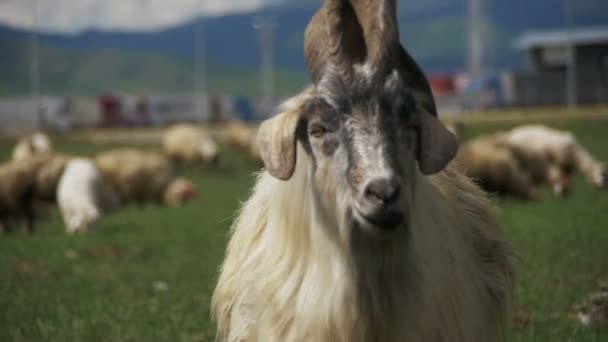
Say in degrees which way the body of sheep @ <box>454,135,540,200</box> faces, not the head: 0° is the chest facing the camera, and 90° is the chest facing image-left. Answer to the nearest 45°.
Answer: approximately 270°

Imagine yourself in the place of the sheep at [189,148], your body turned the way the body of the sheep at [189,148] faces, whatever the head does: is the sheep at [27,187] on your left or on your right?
on your right

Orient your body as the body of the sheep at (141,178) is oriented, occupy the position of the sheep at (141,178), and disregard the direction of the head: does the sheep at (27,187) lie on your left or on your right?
on your right

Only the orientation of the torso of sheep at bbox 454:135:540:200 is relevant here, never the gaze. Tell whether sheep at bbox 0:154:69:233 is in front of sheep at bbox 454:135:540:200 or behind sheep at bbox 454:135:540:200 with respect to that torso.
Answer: behind

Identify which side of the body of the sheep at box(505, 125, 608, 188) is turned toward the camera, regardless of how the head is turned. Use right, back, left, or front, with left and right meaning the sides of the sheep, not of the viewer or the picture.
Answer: right

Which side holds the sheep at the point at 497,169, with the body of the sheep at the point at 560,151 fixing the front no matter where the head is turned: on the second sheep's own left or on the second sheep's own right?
on the second sheep's own right

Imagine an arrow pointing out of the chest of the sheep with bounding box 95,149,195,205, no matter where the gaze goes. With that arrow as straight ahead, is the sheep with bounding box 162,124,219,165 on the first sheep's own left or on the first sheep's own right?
on the first sheep's own left

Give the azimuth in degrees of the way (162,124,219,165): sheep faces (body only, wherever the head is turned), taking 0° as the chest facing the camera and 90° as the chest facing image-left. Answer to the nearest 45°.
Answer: approximately 270°

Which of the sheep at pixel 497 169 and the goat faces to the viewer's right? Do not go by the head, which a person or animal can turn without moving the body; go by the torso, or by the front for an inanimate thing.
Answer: the sheep

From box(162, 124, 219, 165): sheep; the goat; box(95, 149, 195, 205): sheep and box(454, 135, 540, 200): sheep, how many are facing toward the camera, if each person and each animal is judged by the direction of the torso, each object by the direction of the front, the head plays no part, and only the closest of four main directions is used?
1

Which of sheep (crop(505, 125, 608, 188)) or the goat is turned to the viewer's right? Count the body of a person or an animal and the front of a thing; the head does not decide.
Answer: the sheep

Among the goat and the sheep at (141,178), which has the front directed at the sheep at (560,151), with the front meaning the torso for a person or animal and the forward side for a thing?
the sheep at (141,178)

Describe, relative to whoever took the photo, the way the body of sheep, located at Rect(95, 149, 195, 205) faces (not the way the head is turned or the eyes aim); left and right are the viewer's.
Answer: facing to the right of the viewer
